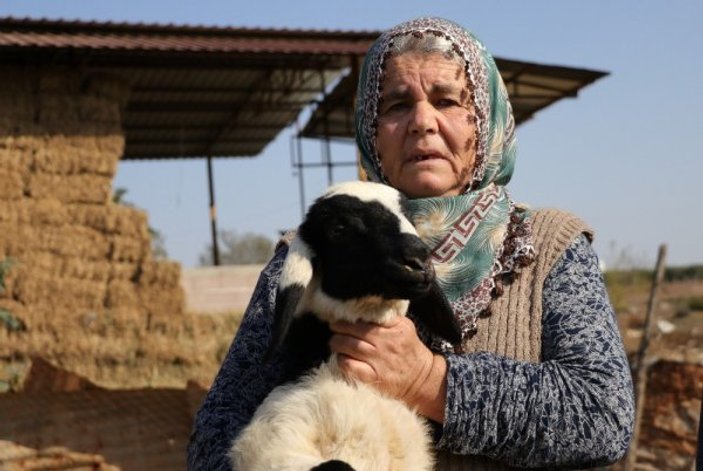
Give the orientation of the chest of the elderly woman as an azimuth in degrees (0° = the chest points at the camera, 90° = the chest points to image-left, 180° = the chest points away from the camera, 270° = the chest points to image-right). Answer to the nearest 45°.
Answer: approximately 0°

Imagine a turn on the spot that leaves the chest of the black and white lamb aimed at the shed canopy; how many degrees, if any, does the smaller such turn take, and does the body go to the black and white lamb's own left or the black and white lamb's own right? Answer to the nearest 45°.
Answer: approximately 135° to the black and white lamb's own left

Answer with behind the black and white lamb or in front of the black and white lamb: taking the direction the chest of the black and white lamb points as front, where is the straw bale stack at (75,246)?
behind

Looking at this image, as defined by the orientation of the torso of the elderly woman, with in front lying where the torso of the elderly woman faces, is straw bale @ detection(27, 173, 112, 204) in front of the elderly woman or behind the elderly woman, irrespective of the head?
behind

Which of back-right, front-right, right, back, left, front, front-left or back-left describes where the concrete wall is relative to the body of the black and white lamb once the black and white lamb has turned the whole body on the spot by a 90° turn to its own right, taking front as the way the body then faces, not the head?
back-right

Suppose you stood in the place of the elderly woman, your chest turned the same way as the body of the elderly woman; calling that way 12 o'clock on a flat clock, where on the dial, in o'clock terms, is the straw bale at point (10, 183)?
The straw bale is roughly at 5 o'clock from the elderly woman.

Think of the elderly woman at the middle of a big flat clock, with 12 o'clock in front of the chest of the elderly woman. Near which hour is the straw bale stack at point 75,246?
The straw bale stack is roughly at 5 o'clock from the elderly woman.

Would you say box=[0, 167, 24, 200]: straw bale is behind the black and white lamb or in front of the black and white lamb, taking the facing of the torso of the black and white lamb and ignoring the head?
behind

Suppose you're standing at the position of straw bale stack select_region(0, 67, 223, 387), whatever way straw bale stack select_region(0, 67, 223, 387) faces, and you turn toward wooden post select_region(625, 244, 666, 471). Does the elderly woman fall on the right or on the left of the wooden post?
right

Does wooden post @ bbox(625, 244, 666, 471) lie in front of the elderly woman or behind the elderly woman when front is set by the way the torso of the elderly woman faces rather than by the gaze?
behind
